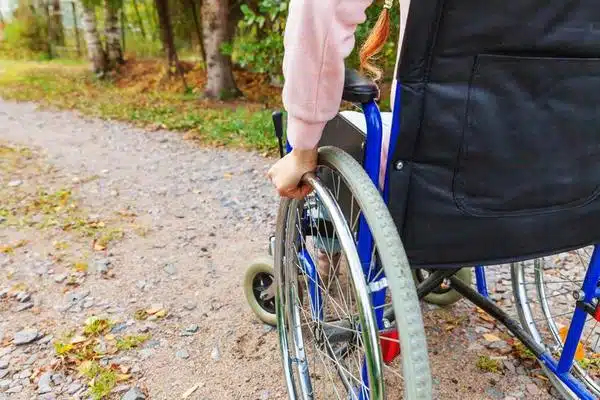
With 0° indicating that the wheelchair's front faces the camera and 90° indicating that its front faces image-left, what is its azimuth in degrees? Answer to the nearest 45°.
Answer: approximately 135°

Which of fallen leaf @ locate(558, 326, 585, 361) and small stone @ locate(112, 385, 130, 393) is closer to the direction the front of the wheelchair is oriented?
the small stone

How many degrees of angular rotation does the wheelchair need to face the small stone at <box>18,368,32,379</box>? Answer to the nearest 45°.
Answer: approximately 45° to its left

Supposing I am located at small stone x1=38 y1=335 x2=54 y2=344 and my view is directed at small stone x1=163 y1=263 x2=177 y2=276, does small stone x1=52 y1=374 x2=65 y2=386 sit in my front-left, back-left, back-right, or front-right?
back-right
